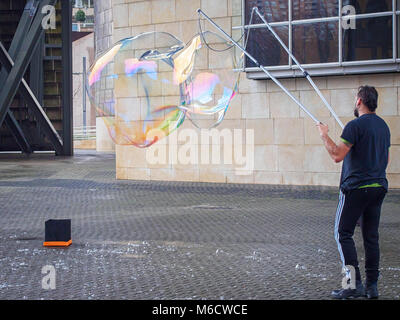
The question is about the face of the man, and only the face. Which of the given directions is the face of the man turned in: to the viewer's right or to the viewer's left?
to the viewer's left

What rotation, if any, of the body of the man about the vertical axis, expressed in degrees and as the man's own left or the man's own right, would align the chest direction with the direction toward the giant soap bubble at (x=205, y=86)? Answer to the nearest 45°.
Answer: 0° — they already face it

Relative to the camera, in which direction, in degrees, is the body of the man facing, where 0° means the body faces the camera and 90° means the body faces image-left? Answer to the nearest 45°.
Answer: approximately 135°

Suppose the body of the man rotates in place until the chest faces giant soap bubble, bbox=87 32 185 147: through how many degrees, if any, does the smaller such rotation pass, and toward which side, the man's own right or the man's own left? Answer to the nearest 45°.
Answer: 0° — they already face it

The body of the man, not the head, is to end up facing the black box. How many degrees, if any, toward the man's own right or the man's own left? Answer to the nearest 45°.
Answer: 0° — they already face it
